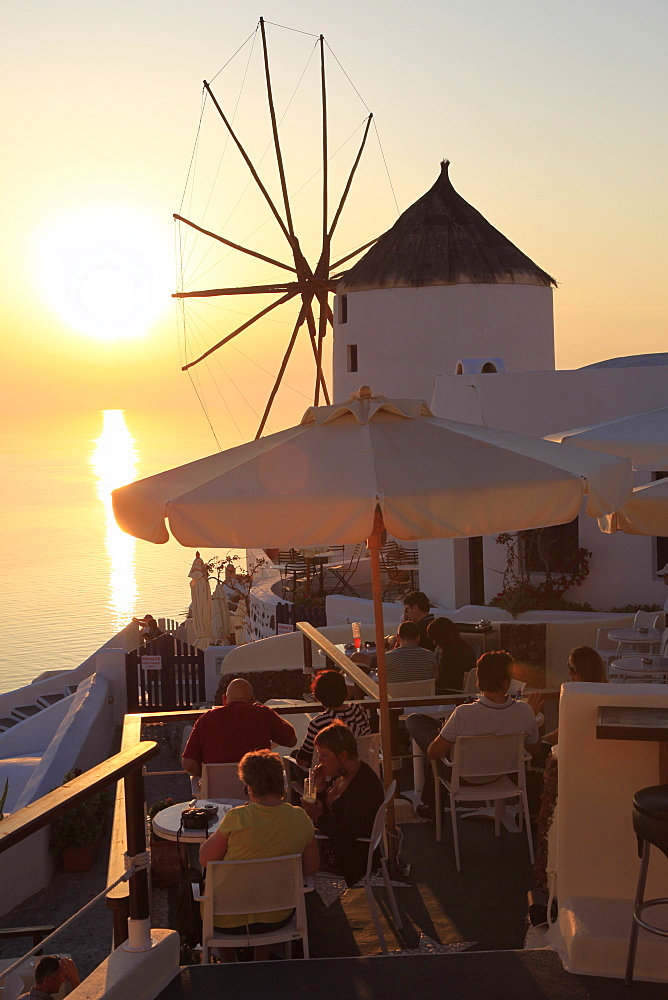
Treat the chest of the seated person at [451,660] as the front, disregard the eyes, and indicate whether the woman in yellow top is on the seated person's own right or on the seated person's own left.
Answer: on the seated person's own left

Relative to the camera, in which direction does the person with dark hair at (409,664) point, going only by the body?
away from the camera

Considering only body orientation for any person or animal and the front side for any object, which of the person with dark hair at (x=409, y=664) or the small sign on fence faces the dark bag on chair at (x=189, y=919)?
the small sign on fence

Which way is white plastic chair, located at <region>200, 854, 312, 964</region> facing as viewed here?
away from the camera

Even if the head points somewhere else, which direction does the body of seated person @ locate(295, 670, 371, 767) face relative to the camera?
away from the camera

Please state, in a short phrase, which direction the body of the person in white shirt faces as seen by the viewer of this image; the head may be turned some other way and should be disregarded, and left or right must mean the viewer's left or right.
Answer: facing away from the viewer

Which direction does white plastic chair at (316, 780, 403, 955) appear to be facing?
to the viewer's left

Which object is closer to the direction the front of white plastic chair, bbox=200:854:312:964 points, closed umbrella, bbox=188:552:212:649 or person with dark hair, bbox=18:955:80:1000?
the closed umbrella

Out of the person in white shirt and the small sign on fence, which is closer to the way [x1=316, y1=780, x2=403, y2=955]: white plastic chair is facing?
the small sign on fence

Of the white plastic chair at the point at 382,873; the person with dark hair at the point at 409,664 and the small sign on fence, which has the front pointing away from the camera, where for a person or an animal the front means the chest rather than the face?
the person with dark hair

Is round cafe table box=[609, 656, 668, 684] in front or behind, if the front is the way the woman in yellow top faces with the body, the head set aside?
in front

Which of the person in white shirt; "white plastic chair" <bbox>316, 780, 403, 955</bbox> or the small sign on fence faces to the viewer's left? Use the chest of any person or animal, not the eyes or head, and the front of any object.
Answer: the white plastic chair

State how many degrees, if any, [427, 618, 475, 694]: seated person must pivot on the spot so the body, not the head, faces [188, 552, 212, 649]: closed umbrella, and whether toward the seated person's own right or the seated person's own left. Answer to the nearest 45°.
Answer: approximately 45° to the seated person's own right

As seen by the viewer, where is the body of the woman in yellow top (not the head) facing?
away from the camera

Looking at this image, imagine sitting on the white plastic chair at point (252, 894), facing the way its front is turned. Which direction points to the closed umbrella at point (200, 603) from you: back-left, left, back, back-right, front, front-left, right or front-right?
front

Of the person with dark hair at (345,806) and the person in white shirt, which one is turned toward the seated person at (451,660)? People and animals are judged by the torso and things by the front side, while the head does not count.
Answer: the person in white shirt

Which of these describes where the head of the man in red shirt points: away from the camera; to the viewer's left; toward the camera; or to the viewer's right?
away from the camera

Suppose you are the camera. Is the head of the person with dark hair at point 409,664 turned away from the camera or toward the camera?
away from the camera

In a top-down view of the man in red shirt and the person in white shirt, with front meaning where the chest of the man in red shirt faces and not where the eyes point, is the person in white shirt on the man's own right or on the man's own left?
on the man's own right

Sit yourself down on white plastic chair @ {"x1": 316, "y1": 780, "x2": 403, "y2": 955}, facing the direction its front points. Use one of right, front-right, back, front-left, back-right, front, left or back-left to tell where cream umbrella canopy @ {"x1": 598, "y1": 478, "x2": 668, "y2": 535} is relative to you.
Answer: back-right
